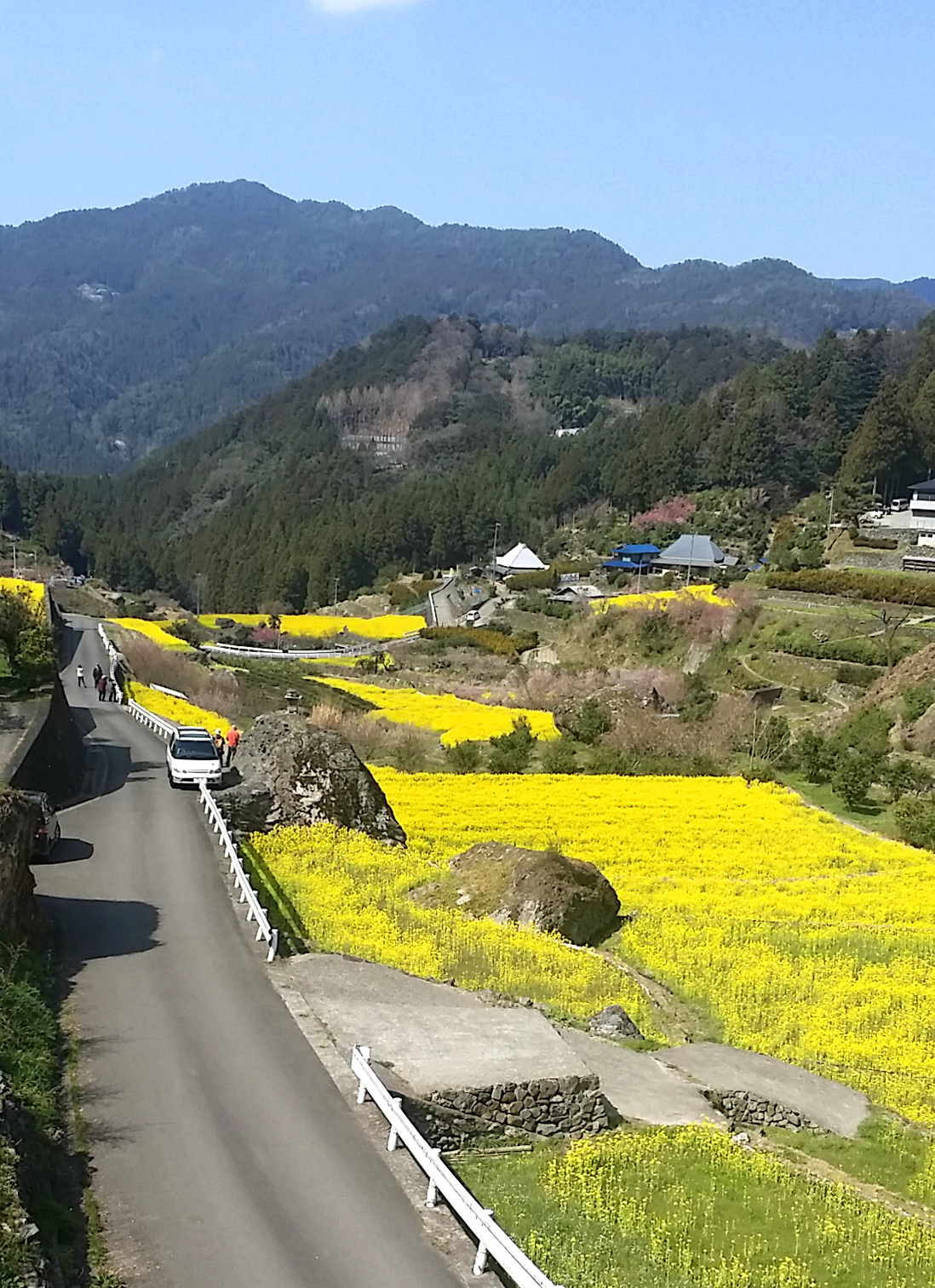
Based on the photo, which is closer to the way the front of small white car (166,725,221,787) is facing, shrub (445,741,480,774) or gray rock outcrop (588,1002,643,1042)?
the gray rock outcrop

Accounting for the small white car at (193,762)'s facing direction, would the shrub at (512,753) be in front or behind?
behind

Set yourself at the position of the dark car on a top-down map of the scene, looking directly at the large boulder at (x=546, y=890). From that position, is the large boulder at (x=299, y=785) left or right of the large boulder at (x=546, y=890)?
left

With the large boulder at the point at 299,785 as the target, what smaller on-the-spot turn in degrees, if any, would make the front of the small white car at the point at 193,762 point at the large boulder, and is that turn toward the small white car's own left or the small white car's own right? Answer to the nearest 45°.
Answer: approximately 45° to the small white car's own left

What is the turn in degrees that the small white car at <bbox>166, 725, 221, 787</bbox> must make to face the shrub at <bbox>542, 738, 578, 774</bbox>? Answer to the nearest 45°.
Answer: approximately 135° to its left

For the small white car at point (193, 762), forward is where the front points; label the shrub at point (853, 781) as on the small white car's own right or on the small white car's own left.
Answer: on the small white car's own left

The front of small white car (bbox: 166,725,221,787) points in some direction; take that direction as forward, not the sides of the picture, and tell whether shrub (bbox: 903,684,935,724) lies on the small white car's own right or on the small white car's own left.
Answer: on the small white car's own left

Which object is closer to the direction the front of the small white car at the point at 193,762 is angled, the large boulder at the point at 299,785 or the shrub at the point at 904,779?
the large boulder

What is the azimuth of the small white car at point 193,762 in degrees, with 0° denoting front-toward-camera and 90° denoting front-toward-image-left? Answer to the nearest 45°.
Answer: approximately 0°

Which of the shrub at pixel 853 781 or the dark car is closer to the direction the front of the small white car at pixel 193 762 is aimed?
the dark car

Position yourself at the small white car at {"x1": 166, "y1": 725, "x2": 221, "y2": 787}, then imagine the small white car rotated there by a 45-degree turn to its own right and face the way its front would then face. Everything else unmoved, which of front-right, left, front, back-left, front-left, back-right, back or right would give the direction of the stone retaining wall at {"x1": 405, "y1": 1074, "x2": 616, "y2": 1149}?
front-left

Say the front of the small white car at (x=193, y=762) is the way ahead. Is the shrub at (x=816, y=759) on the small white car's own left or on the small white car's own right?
on the small white car's own left
